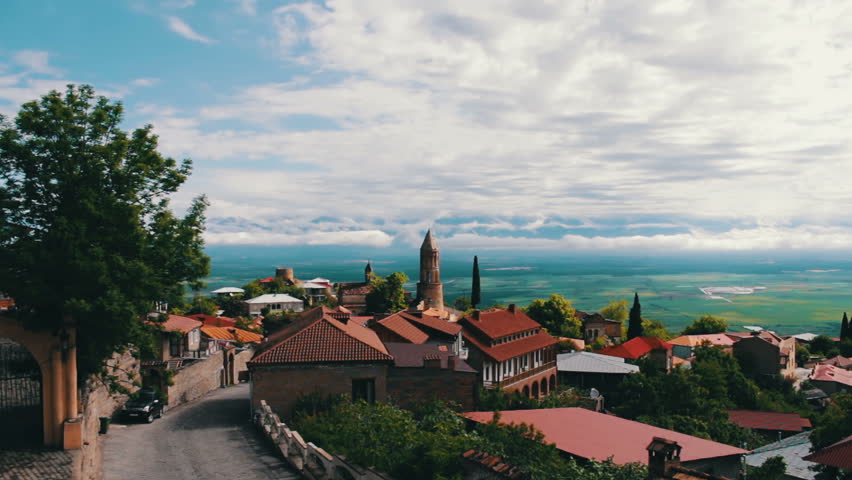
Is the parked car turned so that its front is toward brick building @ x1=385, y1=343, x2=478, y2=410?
no

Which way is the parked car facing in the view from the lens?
facing the viewer and to the left of the viewer

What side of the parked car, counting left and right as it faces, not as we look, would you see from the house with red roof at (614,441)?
left

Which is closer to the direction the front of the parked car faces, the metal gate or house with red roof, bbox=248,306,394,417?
the metal gate

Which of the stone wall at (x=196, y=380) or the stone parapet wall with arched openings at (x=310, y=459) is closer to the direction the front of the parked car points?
the stone parapet wall with arched openings

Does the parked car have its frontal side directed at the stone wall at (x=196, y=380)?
no

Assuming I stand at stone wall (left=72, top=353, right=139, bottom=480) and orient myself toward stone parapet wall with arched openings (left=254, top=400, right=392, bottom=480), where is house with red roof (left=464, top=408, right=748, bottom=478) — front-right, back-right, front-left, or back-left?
front-left

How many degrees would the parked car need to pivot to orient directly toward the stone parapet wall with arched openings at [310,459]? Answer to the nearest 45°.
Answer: approximately 45° to its left

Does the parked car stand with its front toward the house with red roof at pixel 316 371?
no
